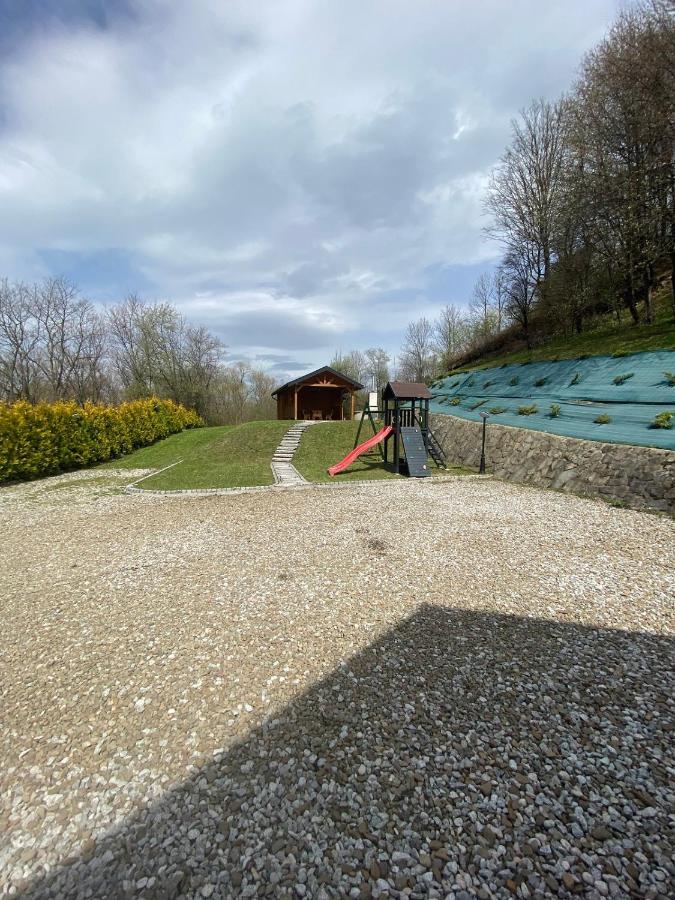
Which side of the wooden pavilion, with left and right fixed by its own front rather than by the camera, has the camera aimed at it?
front

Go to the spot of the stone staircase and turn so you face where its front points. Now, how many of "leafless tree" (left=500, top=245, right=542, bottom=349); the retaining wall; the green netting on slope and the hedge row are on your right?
1

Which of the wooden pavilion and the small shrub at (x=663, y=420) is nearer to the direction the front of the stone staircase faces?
the small shrub

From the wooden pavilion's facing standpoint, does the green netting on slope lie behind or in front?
in front

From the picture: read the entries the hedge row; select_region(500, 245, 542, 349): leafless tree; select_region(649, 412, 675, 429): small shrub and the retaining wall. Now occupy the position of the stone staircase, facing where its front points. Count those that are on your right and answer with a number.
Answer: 1

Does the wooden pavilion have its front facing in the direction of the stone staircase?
yes

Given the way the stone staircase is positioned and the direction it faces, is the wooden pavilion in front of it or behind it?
behind

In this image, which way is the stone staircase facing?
toward the camera

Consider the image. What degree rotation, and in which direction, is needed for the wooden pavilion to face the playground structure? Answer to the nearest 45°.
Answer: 0° — it already faces it

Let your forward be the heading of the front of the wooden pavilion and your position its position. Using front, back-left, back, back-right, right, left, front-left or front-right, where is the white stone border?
front

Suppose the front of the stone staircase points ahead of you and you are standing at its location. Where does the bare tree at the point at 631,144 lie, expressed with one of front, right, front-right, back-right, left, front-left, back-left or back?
left

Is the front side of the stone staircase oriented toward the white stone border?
yes

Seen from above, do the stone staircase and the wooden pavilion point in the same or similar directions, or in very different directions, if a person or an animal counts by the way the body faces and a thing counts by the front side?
same or similar directions

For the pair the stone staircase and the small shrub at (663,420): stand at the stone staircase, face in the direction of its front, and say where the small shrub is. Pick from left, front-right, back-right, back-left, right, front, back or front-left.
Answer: front-left

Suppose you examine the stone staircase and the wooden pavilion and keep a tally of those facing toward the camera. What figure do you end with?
2

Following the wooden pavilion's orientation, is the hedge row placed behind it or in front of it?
in front

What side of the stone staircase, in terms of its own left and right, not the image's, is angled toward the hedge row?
right
